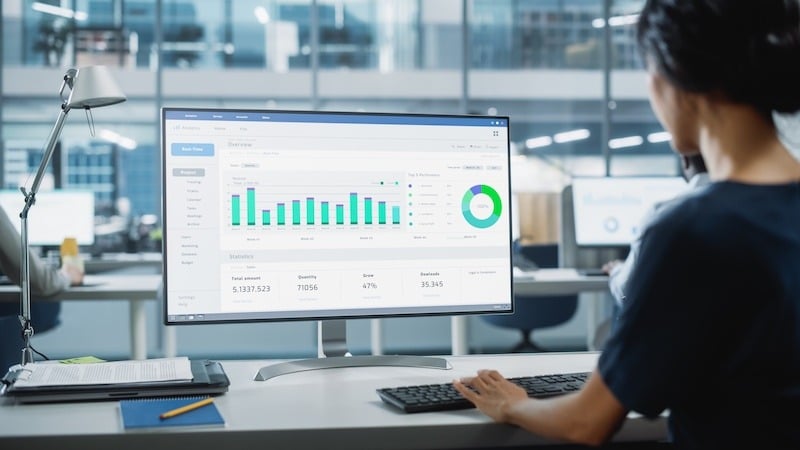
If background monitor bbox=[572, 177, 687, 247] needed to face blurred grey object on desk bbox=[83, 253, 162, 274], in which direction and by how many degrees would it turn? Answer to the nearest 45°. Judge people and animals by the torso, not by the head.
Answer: approximately 90° to its right

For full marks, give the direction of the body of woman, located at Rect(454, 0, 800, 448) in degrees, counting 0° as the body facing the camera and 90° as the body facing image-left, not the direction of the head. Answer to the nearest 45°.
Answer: approximately 135°

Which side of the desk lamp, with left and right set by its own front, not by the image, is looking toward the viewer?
right

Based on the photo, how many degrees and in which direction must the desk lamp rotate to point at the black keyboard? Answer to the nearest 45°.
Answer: approximately 45° to its right

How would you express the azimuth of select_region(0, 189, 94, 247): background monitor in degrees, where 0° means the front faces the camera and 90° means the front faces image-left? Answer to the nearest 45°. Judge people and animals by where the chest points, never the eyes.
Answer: approximately 0°

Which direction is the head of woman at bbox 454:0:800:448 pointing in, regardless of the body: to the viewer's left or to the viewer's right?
to the viewer's left
